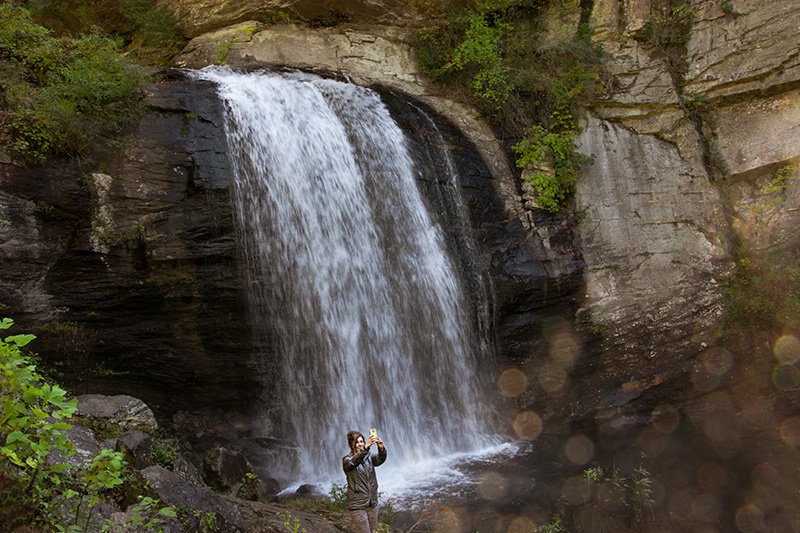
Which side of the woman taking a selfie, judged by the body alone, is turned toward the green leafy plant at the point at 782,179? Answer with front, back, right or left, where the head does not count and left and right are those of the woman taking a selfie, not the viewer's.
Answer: left

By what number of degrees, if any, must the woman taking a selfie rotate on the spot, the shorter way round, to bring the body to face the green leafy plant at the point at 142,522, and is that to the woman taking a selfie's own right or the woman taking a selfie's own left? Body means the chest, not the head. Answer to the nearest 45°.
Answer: approximately 90° to the woman taking a selfie's own right

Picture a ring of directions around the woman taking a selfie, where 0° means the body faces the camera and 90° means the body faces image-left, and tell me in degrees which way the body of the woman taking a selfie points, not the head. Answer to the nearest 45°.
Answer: approximately 315°

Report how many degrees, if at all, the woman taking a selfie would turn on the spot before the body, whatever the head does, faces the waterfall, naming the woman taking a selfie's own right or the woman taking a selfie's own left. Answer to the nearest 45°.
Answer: approximately 135° to the woman taking a selfie's own left

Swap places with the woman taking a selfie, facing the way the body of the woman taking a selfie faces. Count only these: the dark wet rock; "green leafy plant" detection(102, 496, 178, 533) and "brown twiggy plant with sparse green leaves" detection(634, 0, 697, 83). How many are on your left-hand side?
1

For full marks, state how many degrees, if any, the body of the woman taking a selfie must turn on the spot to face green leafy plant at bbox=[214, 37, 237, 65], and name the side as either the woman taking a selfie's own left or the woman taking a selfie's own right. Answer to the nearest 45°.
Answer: approximately 135° to the woman taking a selfie's own left

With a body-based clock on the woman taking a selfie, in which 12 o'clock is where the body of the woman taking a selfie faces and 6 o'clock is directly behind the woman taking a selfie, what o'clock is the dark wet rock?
The dark wet rock is roughly at 5 o'clock from the woman taking a selfie.
